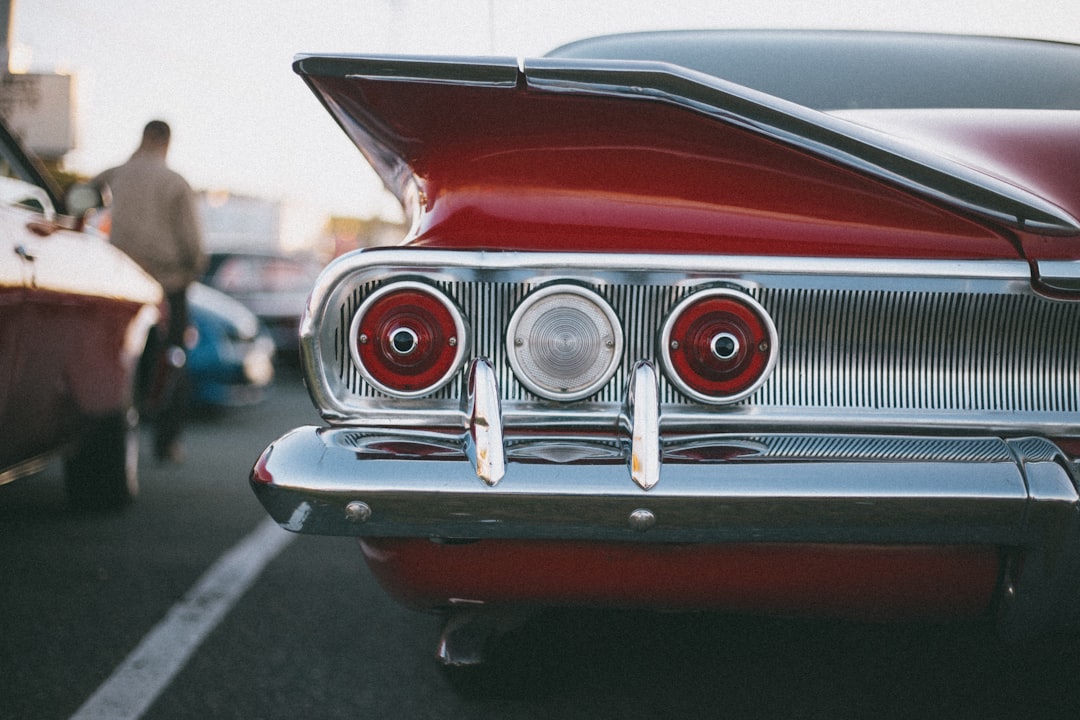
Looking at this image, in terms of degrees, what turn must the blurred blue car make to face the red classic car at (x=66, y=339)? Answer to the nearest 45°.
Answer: approximately 45° to its right

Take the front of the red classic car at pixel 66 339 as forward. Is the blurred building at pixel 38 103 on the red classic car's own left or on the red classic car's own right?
on the red classic car's own left

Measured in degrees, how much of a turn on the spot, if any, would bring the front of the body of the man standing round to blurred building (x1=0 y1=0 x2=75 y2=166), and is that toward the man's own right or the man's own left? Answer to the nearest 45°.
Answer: approximately 45° to the man's own left

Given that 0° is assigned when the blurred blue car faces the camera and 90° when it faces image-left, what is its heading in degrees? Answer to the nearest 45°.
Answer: approximately 315°

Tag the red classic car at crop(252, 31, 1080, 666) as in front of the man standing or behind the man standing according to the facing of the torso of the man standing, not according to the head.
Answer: behind

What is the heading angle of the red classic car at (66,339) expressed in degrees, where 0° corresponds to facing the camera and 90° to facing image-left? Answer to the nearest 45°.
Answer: approximately 225°

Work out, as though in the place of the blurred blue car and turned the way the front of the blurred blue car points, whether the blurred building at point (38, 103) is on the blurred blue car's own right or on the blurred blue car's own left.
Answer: on the blurred blue car's own right

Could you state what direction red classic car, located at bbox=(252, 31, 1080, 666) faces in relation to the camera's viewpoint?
facing away from the viewer

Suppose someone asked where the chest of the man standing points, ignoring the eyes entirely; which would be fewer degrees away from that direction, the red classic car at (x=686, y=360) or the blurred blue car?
the blurred blue car

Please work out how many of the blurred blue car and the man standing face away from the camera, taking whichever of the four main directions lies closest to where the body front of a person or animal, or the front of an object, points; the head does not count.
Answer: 1

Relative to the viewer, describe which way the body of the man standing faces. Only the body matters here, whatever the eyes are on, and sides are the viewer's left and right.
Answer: facing away from the viewer

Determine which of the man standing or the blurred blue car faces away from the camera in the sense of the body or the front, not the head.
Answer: the man standing

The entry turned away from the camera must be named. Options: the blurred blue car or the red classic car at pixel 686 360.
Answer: the red classic car
